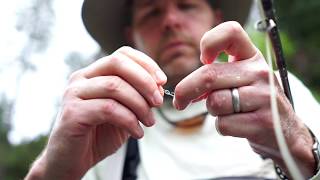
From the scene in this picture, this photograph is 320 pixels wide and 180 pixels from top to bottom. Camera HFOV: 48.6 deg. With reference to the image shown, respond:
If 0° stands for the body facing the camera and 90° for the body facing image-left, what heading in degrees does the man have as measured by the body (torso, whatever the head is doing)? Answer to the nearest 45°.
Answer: approximately 0°
